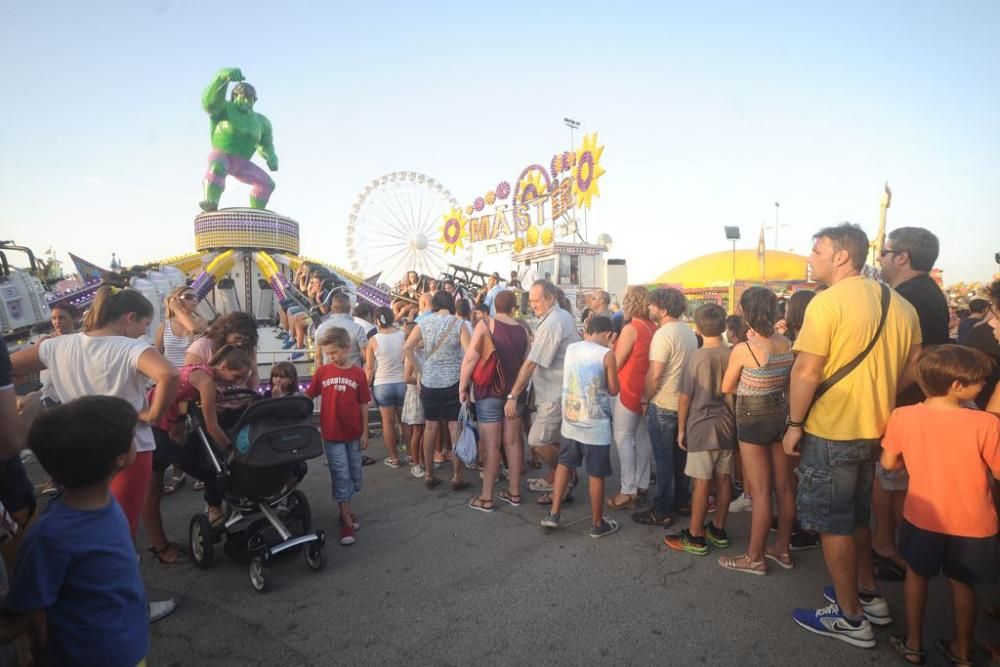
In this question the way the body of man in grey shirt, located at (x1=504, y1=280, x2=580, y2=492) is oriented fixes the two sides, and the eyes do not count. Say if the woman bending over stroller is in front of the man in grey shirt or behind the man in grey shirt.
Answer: in front

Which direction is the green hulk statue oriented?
toward the camera

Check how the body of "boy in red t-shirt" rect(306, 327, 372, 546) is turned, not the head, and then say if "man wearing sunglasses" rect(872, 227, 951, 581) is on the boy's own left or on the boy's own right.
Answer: on the boy's own left

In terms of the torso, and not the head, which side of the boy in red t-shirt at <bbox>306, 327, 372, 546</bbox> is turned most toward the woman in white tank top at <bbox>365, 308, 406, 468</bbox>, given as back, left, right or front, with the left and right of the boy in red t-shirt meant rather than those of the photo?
back

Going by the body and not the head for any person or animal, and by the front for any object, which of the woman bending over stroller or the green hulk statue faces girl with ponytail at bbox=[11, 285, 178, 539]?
the green hulk statue

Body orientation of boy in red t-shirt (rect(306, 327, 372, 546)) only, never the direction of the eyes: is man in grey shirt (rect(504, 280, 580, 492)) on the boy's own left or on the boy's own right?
on the boy's own left

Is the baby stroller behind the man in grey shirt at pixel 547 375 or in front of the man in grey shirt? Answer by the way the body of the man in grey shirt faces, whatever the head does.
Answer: in front

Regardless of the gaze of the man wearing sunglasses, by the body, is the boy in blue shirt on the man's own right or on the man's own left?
on the man's own left

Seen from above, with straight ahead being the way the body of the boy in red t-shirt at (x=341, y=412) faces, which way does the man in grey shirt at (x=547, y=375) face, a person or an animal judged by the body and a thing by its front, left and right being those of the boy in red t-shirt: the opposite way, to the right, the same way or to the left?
to the right

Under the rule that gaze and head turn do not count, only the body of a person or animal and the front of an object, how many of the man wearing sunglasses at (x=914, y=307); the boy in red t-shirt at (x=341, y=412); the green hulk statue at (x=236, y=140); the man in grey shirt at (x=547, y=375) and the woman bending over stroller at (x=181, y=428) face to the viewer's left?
2

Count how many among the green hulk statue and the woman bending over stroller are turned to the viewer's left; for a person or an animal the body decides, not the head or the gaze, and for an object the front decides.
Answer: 0

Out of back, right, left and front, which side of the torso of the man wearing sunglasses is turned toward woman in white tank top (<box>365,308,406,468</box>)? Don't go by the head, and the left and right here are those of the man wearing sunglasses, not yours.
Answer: front

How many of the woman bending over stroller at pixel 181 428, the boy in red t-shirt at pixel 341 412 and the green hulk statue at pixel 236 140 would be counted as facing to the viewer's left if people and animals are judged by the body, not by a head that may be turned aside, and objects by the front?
0

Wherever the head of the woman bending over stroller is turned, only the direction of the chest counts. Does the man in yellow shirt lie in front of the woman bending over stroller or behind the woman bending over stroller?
in front

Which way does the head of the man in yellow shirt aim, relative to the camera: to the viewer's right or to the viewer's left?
to the viewer's left
